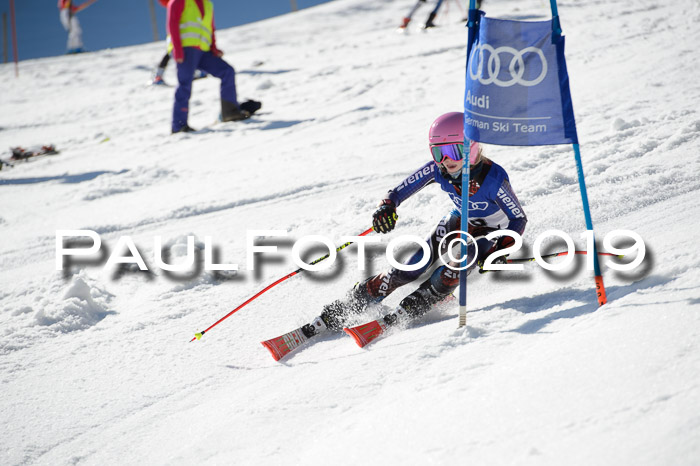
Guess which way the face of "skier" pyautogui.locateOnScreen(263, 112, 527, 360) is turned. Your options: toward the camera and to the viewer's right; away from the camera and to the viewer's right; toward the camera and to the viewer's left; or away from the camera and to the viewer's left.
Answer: toward the camera and to the viewer's left

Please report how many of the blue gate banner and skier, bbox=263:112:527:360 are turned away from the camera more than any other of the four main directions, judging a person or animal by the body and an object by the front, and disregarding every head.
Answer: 0

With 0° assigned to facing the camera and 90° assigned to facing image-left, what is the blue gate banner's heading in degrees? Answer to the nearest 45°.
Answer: approximately 0°

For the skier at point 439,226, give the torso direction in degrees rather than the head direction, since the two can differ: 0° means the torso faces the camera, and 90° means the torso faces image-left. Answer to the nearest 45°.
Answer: approximately 45°

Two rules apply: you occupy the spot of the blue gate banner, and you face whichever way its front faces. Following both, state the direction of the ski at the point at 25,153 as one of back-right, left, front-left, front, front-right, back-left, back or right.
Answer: back-right
